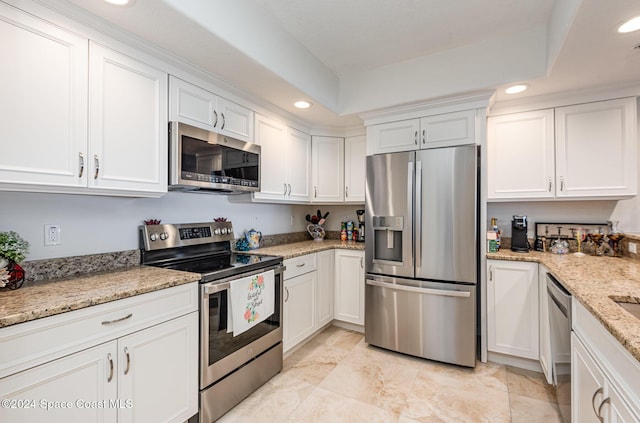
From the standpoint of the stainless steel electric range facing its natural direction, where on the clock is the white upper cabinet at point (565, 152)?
The white upper cabinet is roughly at 11 o'clock from the stainless steel electric range.

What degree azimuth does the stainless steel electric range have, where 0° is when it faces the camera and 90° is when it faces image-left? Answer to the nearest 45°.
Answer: approximately 315°

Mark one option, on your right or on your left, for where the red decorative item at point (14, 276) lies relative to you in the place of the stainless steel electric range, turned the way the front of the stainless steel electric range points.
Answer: on your right

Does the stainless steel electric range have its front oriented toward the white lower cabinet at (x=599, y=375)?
yes

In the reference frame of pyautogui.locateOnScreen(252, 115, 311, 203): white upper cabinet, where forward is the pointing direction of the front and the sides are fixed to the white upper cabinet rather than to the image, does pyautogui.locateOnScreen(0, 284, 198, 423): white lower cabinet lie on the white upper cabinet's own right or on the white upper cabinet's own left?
on the white upper cabinet's own right

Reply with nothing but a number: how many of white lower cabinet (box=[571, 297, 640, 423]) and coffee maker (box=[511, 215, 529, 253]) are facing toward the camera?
1

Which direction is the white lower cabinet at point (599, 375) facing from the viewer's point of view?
to the viewer's left
